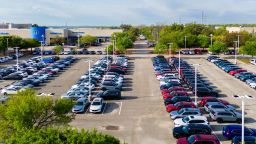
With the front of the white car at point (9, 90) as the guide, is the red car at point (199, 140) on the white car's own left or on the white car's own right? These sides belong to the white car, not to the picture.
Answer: on the white car's own left

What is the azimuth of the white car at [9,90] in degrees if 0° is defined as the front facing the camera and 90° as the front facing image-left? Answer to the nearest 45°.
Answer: approximately 45°

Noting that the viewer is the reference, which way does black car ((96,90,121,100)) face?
facing to the left of the viewer

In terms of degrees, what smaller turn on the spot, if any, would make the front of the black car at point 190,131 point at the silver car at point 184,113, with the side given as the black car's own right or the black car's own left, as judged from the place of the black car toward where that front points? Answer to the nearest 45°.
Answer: approximately 135° to the black car's own right

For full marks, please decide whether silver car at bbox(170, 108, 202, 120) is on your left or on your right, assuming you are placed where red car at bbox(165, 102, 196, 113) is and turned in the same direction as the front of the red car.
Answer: on your left

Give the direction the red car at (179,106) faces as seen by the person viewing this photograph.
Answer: facing the viewer and to the left of the viewer
